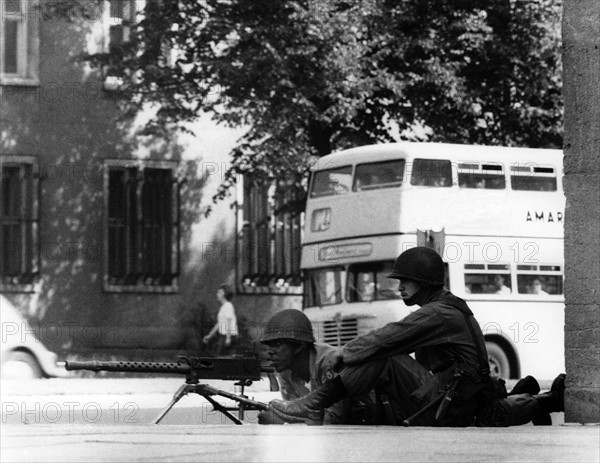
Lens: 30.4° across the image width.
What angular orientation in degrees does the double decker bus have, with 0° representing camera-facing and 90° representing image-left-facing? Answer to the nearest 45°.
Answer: approximately 45°

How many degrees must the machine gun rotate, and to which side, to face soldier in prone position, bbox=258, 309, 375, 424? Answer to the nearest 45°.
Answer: approximately 135° to its left

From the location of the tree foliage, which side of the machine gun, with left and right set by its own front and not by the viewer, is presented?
right

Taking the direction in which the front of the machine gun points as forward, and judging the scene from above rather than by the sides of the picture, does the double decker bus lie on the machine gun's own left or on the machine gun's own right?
on the machine gun's own right

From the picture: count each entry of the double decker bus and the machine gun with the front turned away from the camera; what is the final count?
0

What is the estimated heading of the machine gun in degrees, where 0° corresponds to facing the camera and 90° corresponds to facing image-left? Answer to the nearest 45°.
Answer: approximately 90°
